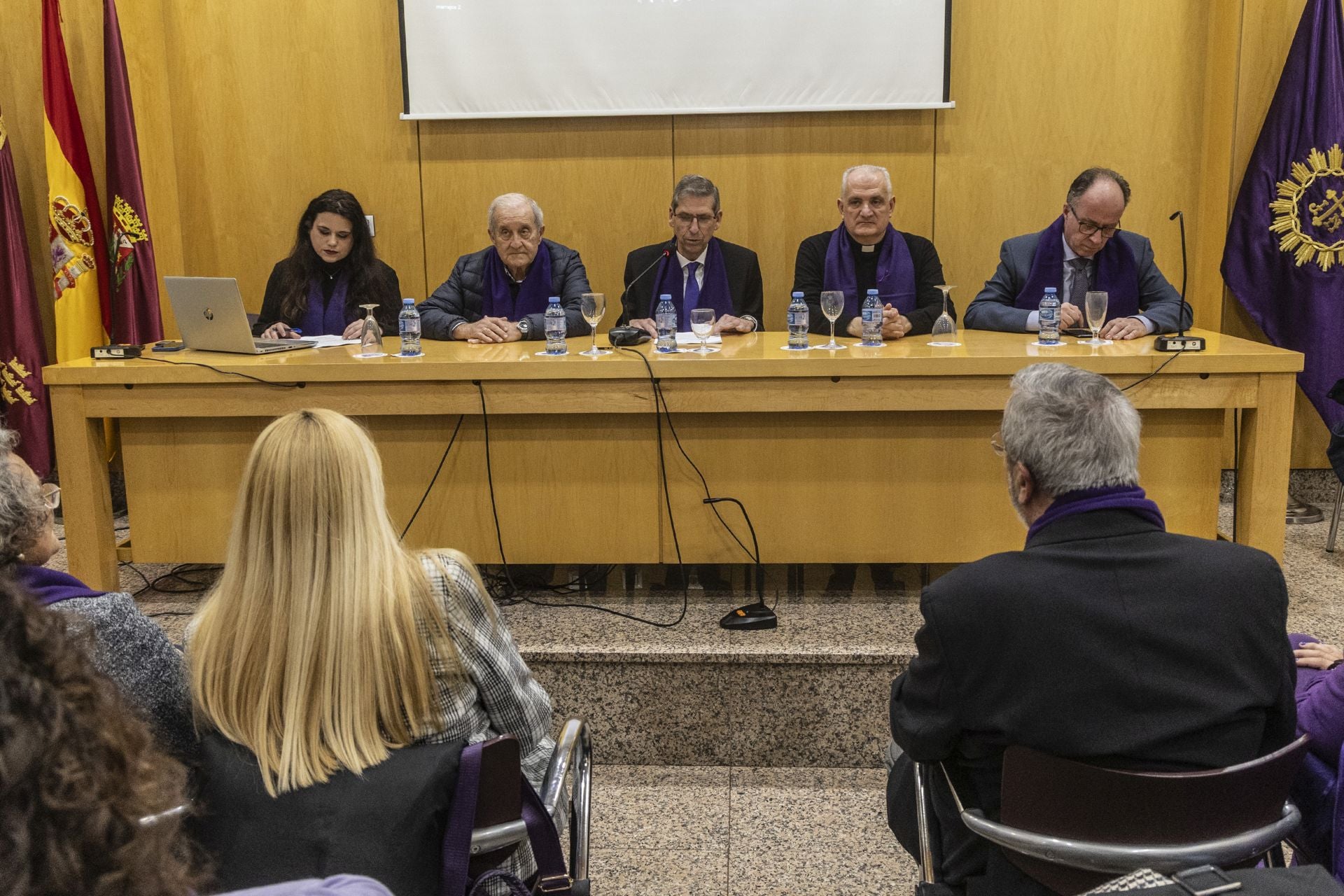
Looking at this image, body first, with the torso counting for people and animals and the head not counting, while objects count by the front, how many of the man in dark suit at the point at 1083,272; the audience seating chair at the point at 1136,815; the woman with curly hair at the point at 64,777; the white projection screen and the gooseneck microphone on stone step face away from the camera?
2

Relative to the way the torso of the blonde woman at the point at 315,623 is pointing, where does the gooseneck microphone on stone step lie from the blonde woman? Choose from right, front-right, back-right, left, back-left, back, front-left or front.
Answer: front-right

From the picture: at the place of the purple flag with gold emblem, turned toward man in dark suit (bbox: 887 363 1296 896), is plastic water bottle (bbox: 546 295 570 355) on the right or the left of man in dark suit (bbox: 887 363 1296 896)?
right

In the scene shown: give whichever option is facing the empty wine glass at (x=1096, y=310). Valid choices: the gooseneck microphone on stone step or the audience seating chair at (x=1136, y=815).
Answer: the audience seating chair

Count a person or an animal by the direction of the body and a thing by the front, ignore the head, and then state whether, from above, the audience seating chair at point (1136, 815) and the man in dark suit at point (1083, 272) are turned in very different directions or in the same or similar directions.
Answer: very different directions

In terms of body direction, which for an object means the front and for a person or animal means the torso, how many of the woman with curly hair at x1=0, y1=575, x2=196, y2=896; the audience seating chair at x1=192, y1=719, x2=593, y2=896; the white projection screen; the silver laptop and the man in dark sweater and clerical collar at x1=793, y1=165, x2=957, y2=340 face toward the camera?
2

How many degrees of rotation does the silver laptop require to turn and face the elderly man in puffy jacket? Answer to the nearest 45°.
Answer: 0° — it already faces them

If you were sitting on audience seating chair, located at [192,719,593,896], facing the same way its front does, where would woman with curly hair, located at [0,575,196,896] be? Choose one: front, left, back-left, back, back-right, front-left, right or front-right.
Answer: back

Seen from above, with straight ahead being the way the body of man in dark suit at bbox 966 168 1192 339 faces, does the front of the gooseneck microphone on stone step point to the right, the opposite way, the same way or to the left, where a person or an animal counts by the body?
to the right

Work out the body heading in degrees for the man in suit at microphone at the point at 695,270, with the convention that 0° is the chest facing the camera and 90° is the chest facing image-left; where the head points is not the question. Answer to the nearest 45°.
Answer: approximately 0°
